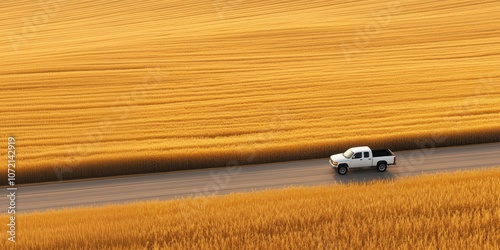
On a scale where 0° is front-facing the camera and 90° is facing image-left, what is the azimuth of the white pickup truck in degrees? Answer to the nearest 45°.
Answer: approximately 90°
